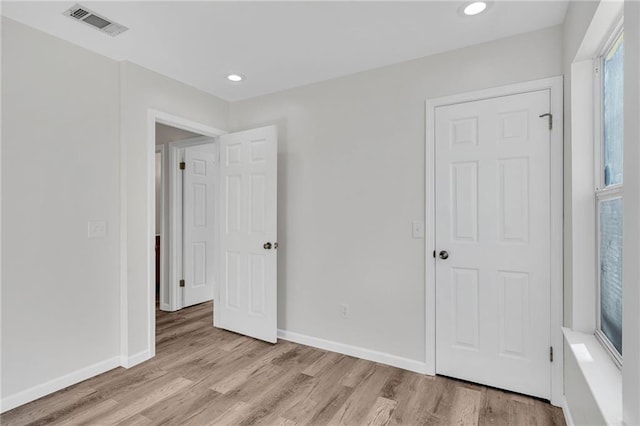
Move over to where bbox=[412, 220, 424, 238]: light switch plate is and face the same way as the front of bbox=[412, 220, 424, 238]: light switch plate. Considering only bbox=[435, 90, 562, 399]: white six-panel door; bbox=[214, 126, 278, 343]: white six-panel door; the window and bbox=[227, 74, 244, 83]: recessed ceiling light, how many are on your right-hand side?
2

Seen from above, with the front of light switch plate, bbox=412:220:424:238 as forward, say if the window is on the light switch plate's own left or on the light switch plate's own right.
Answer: on the light switch plate's own left

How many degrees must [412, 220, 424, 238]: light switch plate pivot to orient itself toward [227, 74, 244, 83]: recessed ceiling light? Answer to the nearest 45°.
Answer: approximately 90° to its right

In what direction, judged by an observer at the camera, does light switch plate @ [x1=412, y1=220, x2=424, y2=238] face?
facing the viewer

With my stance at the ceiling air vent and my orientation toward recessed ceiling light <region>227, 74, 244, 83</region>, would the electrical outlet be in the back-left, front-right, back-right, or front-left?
front-right

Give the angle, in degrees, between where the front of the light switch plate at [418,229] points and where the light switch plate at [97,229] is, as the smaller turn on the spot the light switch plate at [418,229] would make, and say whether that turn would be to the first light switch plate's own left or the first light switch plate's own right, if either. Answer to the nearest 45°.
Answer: approximately 90° to the first light switch plate's own right

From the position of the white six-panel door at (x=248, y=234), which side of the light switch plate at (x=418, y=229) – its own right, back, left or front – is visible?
right

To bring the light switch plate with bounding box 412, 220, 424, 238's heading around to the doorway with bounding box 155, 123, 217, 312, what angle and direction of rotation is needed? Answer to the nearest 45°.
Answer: approximately 90° to its right

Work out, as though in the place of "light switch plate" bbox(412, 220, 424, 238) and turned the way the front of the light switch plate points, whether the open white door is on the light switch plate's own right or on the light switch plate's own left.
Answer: on the light switch plate's own right
